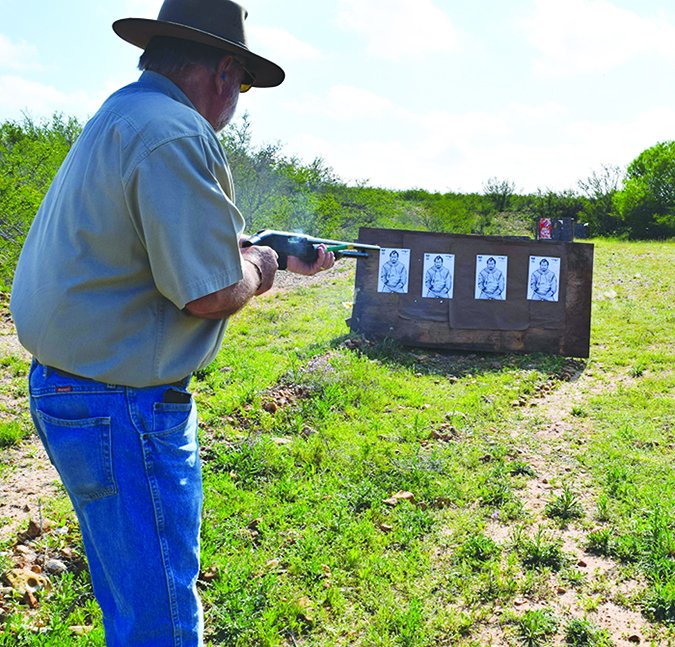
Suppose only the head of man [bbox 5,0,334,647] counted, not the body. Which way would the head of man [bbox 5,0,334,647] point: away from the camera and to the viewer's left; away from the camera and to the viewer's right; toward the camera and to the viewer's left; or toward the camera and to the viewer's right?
away from the camera and to the viewer's right

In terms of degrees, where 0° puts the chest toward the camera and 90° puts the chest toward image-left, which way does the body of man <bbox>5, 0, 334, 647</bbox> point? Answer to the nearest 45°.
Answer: approximately 225°
